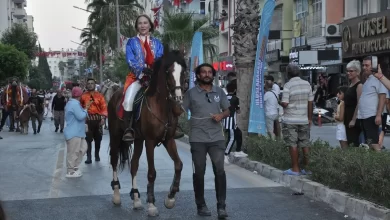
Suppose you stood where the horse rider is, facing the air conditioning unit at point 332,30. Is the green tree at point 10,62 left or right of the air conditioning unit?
left

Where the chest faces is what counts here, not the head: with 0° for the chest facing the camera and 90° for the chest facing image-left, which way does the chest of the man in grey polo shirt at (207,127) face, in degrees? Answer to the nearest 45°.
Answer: approximately 0°

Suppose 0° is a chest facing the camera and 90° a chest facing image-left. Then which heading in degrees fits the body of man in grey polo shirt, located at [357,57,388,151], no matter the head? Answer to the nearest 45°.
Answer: approximately 45°

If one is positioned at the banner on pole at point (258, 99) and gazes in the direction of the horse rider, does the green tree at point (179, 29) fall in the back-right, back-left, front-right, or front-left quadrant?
back-right

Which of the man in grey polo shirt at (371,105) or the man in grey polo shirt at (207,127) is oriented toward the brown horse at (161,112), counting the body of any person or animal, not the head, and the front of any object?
the man in grey polo shirt at (371,105)

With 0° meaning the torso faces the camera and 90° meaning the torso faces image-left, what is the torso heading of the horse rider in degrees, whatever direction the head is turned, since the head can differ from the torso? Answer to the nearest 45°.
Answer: approximately 315°

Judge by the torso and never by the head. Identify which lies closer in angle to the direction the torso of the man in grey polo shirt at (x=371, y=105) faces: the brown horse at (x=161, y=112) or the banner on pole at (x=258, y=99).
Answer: the brown horse
